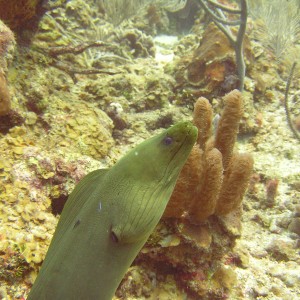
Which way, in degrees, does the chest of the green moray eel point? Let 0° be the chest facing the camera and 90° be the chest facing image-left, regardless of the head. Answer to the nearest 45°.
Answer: approximately 270°
